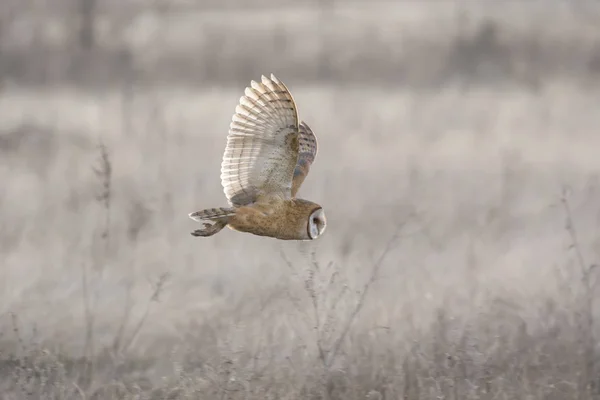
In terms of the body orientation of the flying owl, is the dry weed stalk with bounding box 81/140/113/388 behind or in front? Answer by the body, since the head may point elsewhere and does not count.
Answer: behind

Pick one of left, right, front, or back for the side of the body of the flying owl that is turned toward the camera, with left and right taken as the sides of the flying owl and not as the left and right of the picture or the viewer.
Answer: right
